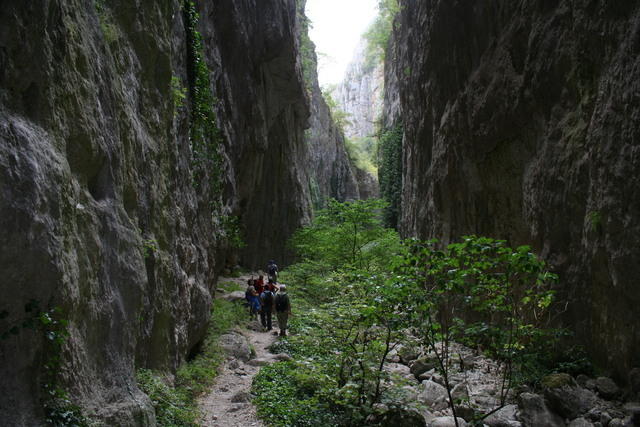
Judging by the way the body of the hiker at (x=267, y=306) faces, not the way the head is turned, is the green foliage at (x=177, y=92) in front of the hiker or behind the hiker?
behind

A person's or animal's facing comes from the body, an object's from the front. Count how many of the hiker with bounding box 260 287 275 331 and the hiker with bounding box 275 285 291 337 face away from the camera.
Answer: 2

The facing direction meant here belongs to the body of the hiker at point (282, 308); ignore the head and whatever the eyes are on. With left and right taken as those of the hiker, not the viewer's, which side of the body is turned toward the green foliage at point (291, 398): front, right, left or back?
back

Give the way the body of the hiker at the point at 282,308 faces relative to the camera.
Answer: away from the camera

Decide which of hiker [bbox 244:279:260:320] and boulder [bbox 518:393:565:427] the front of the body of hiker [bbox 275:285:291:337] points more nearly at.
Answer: the hiker

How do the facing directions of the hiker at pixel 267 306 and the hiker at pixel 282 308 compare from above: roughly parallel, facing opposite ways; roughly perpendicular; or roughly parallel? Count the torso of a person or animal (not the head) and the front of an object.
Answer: roughly parallel

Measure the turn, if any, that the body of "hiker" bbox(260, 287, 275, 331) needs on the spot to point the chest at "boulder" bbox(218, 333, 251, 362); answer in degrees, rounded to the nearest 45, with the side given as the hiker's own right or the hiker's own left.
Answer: approximately 180°

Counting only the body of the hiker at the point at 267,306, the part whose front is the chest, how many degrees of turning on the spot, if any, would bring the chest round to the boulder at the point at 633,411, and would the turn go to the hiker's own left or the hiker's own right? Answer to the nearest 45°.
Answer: approximately 135° to the hiker's own right

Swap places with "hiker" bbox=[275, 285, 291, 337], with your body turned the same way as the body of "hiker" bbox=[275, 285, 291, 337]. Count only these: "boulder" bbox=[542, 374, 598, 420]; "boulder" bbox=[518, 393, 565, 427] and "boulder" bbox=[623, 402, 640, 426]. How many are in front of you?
0

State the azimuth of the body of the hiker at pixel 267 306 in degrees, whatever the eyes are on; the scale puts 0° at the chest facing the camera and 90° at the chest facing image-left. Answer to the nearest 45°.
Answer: approximately 180°

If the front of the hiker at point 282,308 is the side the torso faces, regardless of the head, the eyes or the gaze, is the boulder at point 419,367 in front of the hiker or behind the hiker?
behind

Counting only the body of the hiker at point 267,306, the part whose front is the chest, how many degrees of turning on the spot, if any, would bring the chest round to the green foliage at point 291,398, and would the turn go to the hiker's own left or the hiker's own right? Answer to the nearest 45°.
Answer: approximately 180°

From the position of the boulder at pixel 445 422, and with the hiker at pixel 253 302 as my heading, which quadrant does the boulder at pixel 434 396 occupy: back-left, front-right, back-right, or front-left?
front-right

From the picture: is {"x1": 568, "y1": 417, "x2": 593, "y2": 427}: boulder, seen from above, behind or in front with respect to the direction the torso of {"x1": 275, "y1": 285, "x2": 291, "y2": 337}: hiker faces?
behind
